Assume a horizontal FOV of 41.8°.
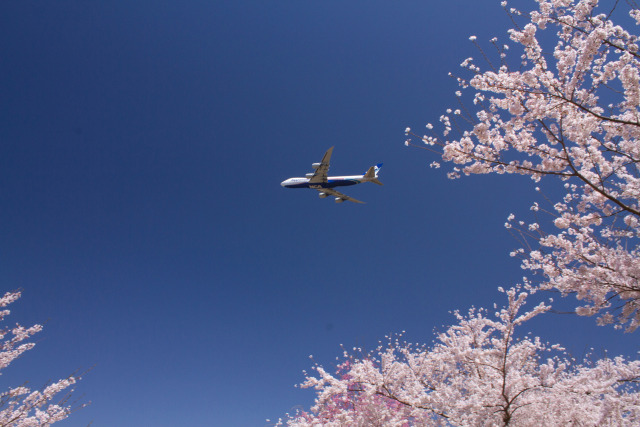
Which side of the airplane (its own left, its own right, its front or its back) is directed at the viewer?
left
